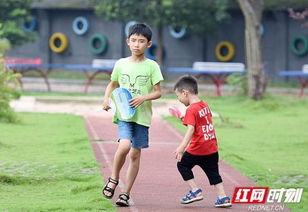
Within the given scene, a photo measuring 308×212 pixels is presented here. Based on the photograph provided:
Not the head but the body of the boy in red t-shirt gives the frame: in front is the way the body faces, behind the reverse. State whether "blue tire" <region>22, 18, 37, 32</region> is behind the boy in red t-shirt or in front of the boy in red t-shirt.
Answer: in front

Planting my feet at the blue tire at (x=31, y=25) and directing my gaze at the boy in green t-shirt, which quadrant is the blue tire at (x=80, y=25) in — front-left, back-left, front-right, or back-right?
front-left

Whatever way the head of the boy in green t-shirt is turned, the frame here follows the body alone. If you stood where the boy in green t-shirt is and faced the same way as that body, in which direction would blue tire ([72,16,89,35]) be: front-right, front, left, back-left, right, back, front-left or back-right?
back

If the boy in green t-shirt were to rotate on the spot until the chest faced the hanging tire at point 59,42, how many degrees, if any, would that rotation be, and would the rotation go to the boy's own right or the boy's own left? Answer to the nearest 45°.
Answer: approximately 180°

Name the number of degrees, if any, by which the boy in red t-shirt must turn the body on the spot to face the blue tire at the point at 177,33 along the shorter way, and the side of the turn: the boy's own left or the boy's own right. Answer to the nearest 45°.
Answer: approximately 45° to the boy's own right

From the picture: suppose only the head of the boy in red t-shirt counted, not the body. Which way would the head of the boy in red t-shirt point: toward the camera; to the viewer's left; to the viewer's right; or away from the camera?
to the viewer's left

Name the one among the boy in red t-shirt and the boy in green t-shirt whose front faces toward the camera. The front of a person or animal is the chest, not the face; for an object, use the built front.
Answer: the boy in green t-shirt

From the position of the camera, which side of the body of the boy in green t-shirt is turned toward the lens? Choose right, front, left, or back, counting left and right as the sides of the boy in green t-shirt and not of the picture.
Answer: front

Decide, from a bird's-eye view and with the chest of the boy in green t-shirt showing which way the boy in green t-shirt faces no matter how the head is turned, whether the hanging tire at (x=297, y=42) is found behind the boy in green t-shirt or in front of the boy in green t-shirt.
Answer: behind

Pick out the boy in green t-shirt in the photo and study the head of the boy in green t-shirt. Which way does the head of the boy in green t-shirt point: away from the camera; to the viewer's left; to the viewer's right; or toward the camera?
toward the camera

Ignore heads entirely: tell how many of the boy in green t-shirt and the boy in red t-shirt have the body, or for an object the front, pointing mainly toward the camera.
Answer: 1

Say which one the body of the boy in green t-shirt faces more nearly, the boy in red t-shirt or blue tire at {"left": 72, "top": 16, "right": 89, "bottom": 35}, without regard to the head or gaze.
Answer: the boy in red t-shirt

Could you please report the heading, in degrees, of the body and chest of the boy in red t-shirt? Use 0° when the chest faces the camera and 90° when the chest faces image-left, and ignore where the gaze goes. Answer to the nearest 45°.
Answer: approximately 135°

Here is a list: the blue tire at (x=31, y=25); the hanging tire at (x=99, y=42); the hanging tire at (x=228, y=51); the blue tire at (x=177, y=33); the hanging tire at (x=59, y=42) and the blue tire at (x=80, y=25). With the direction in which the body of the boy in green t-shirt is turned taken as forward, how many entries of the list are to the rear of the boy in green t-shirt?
6
